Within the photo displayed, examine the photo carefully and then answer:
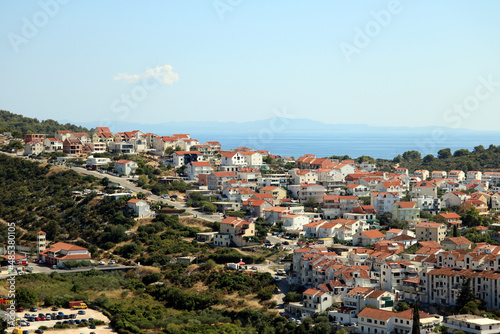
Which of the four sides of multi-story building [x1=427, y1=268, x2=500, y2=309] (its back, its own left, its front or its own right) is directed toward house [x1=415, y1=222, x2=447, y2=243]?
back

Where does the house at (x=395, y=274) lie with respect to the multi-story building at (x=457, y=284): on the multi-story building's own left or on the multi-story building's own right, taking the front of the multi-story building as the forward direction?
on the multi-story building's own right

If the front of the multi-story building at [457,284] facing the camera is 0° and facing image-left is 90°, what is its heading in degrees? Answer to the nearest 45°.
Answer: approximately 0°

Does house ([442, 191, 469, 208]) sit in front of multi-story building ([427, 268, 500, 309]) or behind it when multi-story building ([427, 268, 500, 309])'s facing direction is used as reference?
behind

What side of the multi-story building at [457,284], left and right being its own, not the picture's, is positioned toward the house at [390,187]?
back

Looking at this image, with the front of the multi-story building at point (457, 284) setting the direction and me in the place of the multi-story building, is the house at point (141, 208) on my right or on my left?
on my right

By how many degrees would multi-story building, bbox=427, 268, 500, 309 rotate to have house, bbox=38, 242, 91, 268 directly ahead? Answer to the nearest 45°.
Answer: approximately 90° to its right

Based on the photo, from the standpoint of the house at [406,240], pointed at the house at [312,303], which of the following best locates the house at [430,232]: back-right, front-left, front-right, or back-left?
back-left

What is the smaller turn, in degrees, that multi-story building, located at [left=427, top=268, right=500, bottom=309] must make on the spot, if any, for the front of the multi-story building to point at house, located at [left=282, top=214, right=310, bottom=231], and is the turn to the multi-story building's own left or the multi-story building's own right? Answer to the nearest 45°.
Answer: approximately 135° to the multi-story building's own right

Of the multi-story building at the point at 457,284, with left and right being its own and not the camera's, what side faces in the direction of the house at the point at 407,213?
back

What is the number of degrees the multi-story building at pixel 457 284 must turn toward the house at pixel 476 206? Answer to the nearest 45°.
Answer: approximately 180°
